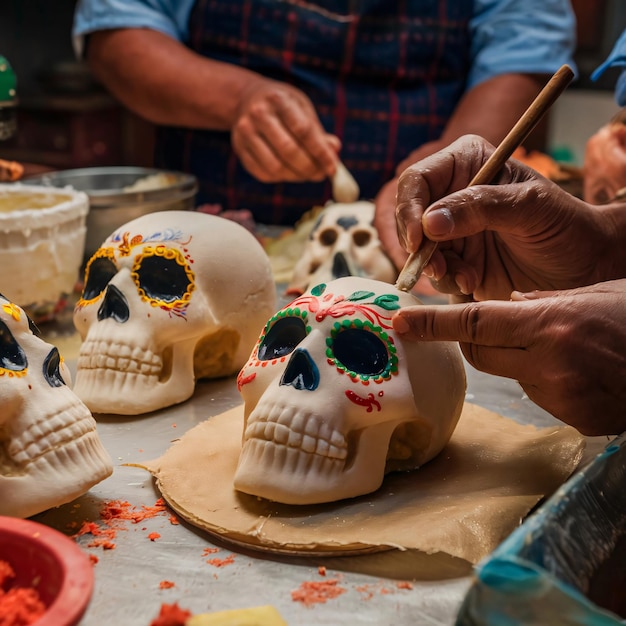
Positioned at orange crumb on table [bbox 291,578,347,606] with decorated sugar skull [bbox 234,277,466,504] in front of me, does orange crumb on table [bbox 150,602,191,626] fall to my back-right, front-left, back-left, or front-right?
back-left

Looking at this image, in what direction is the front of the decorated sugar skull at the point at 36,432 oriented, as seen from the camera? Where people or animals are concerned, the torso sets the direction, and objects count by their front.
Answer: facing the viewer and to the right of the viewer

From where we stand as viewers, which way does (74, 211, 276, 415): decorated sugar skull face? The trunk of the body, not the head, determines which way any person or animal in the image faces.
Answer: facing the viewer and to the left of the viewer

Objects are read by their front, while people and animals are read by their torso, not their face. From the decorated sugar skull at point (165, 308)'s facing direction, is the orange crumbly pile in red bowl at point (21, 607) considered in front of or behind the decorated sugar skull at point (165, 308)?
in front

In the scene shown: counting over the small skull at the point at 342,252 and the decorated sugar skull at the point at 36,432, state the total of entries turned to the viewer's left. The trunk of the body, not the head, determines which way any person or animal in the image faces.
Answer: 0

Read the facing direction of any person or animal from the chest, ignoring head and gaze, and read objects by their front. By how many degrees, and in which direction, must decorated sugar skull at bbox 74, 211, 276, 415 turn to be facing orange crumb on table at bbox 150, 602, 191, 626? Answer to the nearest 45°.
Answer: approximately 45° to its left

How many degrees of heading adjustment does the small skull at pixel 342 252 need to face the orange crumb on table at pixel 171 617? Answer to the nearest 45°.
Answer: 0° — it already faces it

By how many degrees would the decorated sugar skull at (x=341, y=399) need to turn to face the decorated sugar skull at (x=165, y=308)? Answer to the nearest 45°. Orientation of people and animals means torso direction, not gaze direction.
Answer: approximately 90° to its right

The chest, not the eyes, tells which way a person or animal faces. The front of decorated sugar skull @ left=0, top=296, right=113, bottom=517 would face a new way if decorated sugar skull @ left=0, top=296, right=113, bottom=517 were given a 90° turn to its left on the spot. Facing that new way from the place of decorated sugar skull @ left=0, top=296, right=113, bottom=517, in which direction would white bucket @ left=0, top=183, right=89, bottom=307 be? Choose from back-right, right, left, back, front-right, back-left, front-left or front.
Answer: front-left

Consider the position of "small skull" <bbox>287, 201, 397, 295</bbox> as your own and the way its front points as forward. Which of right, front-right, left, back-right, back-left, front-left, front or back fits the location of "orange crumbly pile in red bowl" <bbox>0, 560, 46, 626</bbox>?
front

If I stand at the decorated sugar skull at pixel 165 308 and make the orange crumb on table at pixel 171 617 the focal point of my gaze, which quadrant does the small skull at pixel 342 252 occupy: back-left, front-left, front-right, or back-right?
back-left

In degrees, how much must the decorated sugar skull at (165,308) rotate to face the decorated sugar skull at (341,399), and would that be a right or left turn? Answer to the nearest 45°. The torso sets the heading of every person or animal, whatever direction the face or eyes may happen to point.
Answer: approximately 90° to its left
